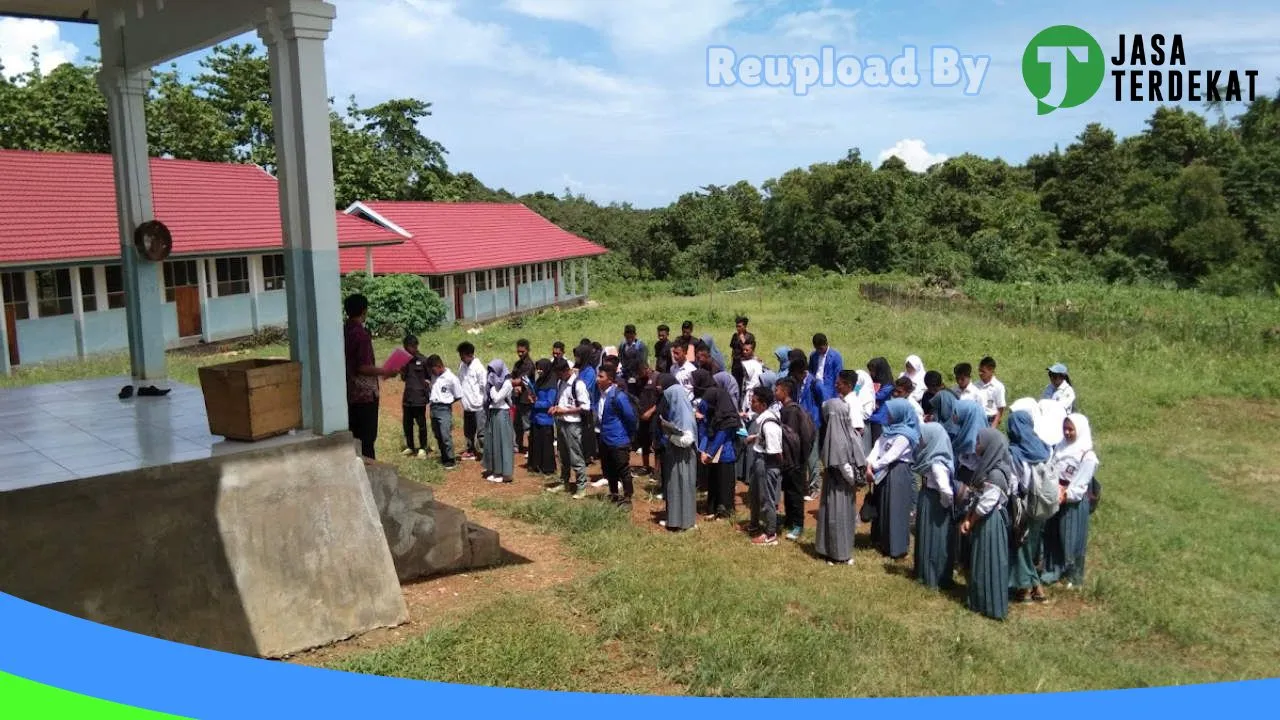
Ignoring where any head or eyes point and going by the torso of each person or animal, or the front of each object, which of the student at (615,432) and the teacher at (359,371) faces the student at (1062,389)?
the teacher at (359,371)

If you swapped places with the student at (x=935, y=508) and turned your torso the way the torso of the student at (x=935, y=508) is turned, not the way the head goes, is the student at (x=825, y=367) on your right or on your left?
on your right

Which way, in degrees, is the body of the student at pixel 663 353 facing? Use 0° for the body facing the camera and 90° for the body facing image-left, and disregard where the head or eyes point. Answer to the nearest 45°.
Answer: approximately 45°

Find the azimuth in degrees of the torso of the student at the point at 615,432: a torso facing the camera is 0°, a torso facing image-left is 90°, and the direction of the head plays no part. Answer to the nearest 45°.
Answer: approximately 90°

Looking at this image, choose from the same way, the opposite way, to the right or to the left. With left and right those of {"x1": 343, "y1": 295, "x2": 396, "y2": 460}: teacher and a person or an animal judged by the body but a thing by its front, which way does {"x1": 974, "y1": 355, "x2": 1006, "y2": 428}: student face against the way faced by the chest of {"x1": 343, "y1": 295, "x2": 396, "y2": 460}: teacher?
the opposite way

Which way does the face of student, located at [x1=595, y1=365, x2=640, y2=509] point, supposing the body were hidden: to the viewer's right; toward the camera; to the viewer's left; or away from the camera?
to the viewer's left

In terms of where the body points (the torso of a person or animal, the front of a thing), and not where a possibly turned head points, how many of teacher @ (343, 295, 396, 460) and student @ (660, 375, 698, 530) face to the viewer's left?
1

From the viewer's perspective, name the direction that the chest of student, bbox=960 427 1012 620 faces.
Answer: to the viewer's left

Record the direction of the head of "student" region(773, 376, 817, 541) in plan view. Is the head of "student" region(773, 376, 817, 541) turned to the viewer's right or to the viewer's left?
to the viewer's left

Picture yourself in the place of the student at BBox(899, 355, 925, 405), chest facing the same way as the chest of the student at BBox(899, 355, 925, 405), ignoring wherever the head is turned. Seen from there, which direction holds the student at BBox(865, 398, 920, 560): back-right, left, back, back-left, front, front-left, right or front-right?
front-left

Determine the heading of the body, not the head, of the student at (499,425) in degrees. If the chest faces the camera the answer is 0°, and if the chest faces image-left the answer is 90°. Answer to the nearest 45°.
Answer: approximately 45°
